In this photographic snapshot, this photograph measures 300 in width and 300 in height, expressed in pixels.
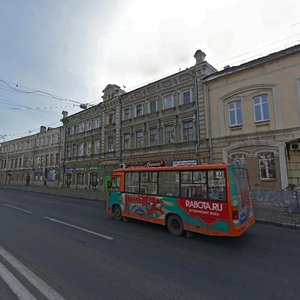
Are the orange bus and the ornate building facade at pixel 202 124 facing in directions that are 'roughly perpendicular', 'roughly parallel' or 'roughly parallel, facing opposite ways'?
roughly perpendicular

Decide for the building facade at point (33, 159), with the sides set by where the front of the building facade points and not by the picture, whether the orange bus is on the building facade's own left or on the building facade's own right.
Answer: on the building facade's own left

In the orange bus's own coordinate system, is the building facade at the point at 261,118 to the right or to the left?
on its right

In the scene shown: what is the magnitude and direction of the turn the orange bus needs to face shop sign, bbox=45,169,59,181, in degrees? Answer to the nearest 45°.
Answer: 0° — it already faces it

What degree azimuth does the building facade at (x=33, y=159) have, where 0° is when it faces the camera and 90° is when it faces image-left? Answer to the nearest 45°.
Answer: approximately 45°

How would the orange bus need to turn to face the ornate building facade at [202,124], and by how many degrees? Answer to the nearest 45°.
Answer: approximately 45° to its right

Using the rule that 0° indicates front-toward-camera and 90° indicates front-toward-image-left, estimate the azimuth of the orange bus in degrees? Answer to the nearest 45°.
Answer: approximately 135°

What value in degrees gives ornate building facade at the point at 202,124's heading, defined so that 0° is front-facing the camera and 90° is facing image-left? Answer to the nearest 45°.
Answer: approximately 45°

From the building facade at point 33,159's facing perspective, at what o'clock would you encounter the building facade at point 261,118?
the building facade at point 261,118 is roughly at 10 o'clock from the building facade at point 33,159.

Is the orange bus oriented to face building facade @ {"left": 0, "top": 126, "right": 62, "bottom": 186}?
yes

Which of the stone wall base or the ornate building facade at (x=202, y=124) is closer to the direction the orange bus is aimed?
the ornate building facade
